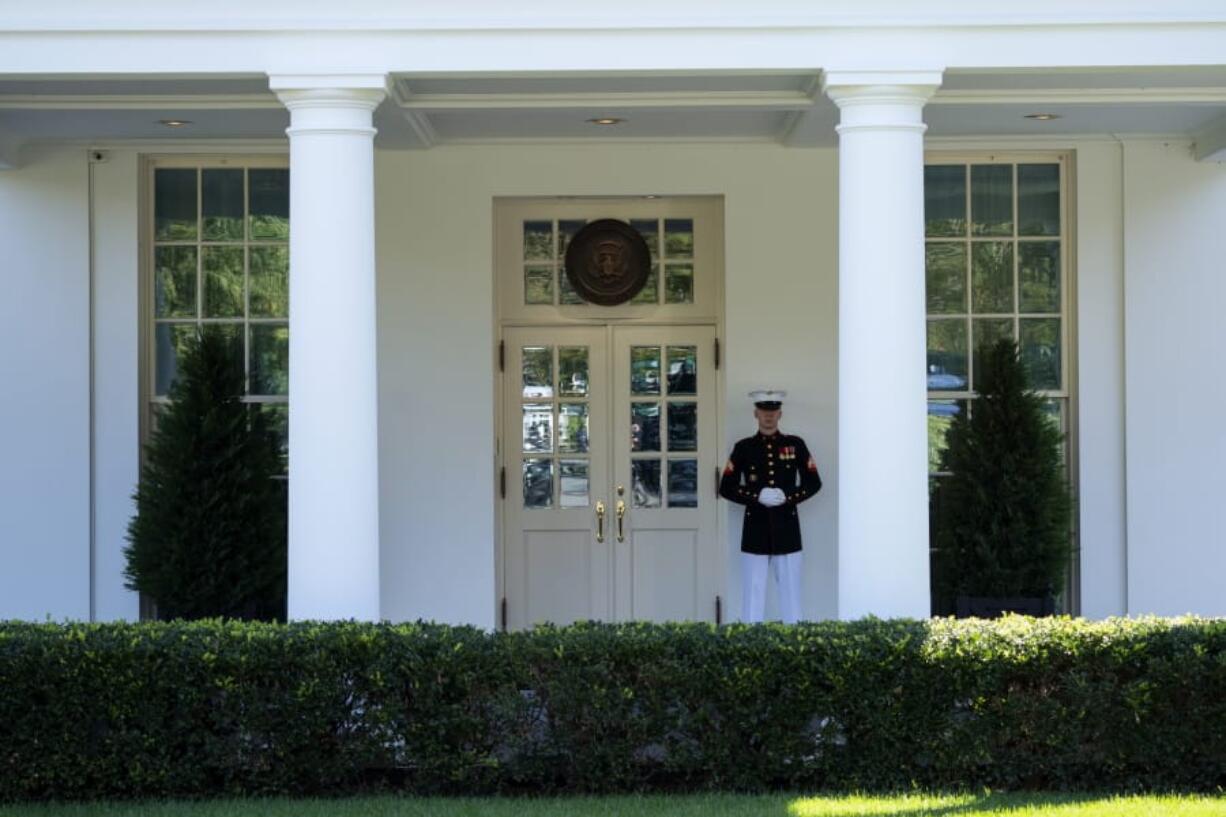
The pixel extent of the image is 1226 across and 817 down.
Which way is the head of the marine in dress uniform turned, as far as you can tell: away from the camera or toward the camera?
toward the camera

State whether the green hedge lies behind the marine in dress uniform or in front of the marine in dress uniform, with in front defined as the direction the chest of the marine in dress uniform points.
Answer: in front

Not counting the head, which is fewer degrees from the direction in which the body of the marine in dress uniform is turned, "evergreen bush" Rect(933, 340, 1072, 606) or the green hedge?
the green hedge

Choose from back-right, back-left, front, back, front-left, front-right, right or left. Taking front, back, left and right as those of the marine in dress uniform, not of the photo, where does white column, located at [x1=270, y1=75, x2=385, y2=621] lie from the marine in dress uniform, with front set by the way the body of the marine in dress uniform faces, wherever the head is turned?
front-right

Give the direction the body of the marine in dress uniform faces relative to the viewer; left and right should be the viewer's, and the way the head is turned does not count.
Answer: facing the viewer

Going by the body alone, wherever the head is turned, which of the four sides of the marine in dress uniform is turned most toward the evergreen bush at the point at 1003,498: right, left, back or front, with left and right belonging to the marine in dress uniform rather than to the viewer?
left

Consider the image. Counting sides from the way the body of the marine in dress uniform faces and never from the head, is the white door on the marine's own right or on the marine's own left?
on the marine's own right

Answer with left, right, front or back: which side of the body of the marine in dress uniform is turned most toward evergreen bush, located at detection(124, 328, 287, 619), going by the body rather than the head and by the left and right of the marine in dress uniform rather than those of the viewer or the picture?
right
